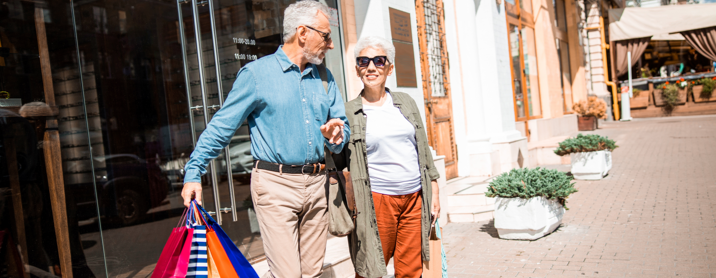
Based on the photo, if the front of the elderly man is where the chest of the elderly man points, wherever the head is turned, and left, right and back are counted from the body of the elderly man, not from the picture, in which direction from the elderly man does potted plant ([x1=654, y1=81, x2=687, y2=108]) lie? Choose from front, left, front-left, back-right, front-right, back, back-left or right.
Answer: left

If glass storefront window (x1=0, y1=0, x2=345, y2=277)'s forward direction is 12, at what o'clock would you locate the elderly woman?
The elderly woman is roughly at 11 o'clock from the glass storefront window.

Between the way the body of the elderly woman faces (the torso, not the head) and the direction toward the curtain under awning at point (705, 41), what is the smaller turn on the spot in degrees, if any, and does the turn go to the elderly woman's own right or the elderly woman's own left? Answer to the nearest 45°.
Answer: approximately 135° to the elderly woman's own left

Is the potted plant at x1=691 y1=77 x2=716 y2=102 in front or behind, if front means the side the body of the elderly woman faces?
behind

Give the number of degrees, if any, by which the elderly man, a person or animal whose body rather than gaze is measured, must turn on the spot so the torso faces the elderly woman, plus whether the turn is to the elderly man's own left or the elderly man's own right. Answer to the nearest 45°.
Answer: approximately 90° to the elderly man's own left

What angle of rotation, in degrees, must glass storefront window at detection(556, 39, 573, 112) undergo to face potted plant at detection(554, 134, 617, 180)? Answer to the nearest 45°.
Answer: approximately 45° to its right

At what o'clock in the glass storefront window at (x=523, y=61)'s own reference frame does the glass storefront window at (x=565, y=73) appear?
the glass storefront window at (x=565, y=73) is roughly at 8 o'clock from the glass storefront window at (x=523, y=61).

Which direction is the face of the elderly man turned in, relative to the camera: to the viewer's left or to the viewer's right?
to the viewer's right
